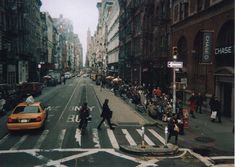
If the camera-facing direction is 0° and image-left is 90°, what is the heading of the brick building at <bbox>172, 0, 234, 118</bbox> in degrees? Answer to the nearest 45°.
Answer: approximately 45°

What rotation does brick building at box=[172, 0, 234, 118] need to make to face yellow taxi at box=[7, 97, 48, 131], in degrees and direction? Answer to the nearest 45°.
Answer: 0° — it already faces it
